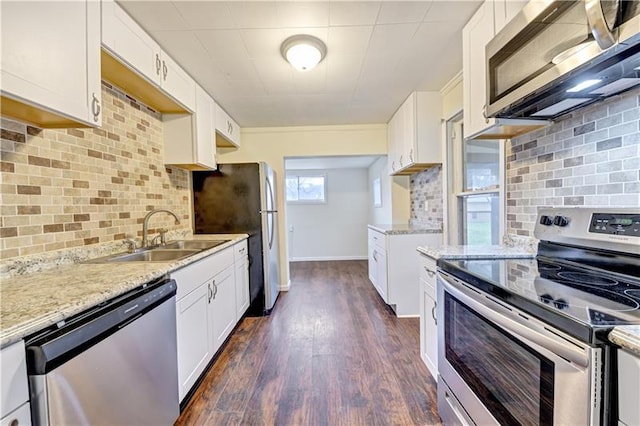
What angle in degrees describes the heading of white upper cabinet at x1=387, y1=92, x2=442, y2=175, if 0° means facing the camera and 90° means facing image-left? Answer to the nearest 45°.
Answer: approximately 90°

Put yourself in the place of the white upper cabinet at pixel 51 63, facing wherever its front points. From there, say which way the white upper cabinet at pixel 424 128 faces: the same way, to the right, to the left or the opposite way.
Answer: the opposite way

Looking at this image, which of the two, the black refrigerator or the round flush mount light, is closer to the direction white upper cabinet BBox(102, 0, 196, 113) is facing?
the round flush mount light

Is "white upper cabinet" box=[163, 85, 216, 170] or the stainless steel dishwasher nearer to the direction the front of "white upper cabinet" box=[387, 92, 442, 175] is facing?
the white upper cabinet

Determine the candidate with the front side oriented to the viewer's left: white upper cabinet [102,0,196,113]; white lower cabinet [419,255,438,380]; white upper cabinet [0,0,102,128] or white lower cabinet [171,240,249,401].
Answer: white lower cabinet [419,255,438,380]

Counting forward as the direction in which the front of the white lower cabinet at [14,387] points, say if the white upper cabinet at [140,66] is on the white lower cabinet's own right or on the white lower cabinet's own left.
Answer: on the white lower cabinet's own left

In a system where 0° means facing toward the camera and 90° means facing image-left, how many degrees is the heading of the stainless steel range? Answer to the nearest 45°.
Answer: approximately 45°

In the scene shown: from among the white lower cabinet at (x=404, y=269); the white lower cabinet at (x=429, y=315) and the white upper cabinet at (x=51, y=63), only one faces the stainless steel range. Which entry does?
the white upper cabinet

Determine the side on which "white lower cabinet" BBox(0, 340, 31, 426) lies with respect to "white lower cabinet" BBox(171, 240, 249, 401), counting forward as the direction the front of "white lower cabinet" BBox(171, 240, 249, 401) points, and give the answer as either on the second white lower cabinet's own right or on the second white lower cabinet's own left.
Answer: on the second white lower cabinet's own right

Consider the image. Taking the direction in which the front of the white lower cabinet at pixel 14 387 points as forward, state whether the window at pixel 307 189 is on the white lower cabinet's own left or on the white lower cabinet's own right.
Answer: on the white lower cabinet's own left

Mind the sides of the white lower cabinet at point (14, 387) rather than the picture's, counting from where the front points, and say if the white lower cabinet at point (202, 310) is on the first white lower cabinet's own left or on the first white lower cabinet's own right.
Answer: on the first white lower cabinet's own left

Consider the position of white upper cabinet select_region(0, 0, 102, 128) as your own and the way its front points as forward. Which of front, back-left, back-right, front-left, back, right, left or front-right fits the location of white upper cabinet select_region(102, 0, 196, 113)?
left
